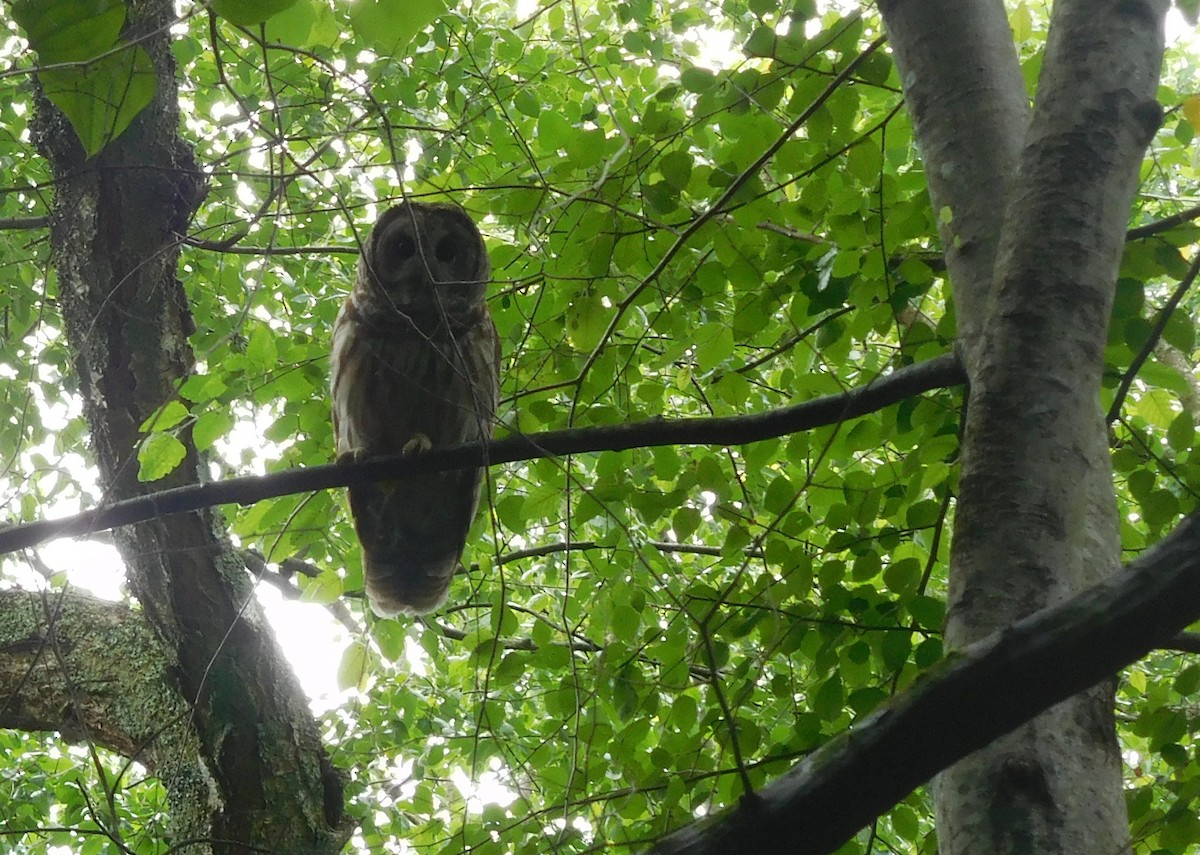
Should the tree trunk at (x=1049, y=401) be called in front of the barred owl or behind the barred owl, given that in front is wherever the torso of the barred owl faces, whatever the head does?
in front

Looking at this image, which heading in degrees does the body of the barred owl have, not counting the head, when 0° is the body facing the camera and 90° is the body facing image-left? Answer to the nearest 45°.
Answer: approximately 0°

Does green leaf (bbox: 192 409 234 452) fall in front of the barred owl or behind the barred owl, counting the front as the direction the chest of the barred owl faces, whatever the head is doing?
in front

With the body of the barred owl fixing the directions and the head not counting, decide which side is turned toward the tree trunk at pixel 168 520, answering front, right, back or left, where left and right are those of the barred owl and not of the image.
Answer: right
